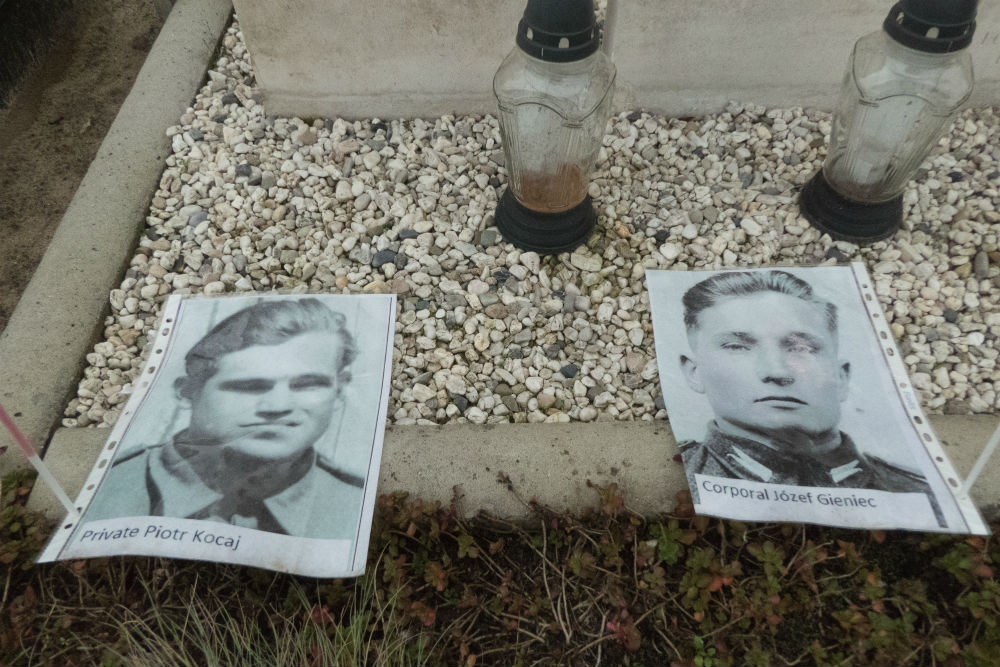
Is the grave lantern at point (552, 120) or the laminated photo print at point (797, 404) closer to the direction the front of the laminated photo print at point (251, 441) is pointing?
the laminated photo print

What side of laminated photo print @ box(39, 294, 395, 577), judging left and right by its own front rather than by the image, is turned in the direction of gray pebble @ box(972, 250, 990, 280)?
left

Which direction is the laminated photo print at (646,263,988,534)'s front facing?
toward the camera

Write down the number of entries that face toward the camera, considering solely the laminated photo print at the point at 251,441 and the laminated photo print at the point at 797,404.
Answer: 2

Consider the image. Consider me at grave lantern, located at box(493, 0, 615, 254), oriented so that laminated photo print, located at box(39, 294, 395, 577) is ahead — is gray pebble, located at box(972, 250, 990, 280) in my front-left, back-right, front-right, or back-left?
back-left

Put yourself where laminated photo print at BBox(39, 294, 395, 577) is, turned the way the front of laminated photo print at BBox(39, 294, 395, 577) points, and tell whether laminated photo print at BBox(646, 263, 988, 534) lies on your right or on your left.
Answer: on your left

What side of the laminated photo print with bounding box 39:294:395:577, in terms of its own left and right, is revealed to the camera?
front

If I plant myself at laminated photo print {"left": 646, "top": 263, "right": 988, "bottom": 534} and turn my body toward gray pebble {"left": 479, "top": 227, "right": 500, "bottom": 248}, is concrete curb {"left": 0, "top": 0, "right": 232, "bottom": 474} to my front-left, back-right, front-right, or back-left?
front-left
